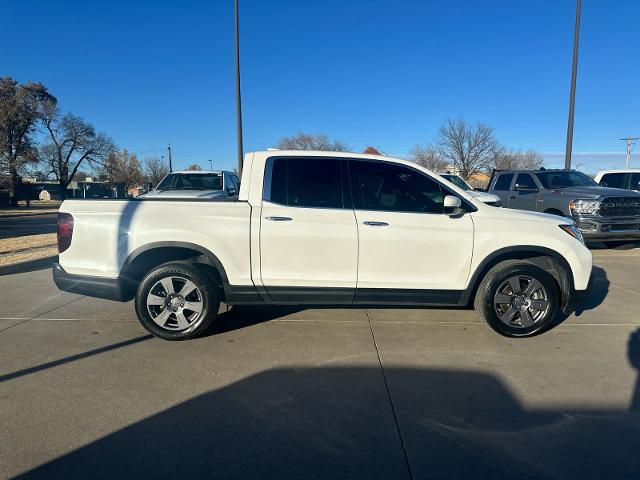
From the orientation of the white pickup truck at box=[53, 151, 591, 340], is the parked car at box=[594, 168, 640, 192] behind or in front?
in front

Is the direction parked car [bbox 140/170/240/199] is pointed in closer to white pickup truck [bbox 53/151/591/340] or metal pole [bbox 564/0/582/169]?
the white pickup truck

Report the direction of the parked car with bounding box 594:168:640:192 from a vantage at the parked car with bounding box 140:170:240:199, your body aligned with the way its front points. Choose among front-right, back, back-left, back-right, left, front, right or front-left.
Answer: back-left

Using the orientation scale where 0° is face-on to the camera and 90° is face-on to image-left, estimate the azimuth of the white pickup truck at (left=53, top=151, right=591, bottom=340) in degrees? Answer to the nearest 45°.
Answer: approximately 270°

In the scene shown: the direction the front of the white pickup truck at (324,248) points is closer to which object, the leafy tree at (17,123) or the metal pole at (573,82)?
the metal pole

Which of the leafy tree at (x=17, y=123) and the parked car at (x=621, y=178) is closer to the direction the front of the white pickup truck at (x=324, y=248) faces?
the parked car

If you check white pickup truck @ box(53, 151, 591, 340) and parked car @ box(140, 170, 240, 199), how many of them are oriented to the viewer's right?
1

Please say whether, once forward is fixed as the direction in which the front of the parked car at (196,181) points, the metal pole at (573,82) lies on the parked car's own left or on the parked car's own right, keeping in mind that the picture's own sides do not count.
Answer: on the parked car's own left

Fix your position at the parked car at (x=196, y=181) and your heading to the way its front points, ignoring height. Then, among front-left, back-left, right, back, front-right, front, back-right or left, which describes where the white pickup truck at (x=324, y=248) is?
front-left

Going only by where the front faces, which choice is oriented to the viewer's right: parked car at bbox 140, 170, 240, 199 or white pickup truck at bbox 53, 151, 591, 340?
the white pickup truck

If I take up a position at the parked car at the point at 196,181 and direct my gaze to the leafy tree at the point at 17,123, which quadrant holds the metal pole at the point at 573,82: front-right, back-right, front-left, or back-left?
back-right

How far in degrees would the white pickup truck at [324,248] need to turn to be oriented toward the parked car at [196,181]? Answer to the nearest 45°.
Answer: approximately 135° to its left

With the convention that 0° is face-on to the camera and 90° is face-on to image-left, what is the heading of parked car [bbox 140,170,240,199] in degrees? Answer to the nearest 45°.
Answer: approximately 45°
